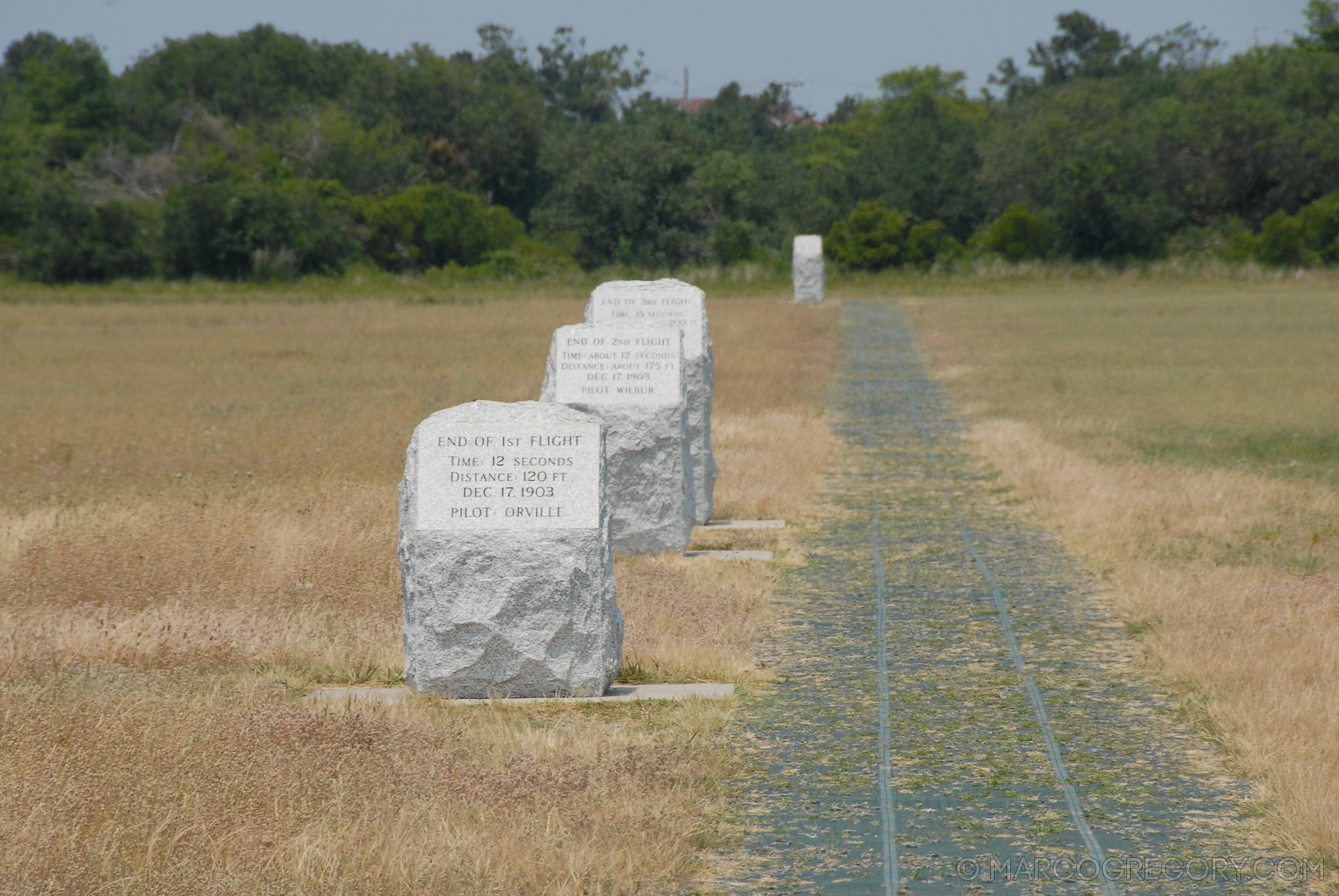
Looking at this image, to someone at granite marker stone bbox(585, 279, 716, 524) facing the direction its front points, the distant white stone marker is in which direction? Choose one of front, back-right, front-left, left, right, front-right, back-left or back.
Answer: back

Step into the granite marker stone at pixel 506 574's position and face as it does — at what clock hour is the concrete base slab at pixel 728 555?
The concrete base slab is roughly at 7 o'clock from the granite marker stone.

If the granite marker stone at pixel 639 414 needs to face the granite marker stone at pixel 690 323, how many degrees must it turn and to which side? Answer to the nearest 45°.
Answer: approximately 180°

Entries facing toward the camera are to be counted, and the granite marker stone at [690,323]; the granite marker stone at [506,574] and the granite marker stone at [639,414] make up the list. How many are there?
3

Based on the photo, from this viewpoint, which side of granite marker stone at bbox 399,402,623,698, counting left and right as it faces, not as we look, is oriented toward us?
front

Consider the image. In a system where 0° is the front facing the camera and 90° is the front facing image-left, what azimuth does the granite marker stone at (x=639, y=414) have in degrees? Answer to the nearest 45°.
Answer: approximately 0°

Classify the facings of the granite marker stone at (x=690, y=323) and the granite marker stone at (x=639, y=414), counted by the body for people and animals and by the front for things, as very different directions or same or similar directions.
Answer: same or similar directions

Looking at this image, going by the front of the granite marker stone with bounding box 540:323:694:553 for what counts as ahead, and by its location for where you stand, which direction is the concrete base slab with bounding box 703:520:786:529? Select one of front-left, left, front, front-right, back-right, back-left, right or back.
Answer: back-left

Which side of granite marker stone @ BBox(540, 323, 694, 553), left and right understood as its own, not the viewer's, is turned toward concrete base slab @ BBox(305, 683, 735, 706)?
front

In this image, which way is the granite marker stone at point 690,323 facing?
toward the camera

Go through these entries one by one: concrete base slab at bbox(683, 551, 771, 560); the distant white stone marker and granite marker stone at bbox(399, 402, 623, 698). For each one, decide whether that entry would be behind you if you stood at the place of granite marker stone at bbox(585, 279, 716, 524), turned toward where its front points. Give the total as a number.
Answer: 1

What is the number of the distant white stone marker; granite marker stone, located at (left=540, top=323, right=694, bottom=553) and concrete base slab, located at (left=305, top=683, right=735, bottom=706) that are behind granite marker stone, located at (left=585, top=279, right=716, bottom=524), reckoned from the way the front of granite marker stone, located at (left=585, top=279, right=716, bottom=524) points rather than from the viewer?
1

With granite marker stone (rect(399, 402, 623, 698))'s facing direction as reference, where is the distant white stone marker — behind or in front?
behind
